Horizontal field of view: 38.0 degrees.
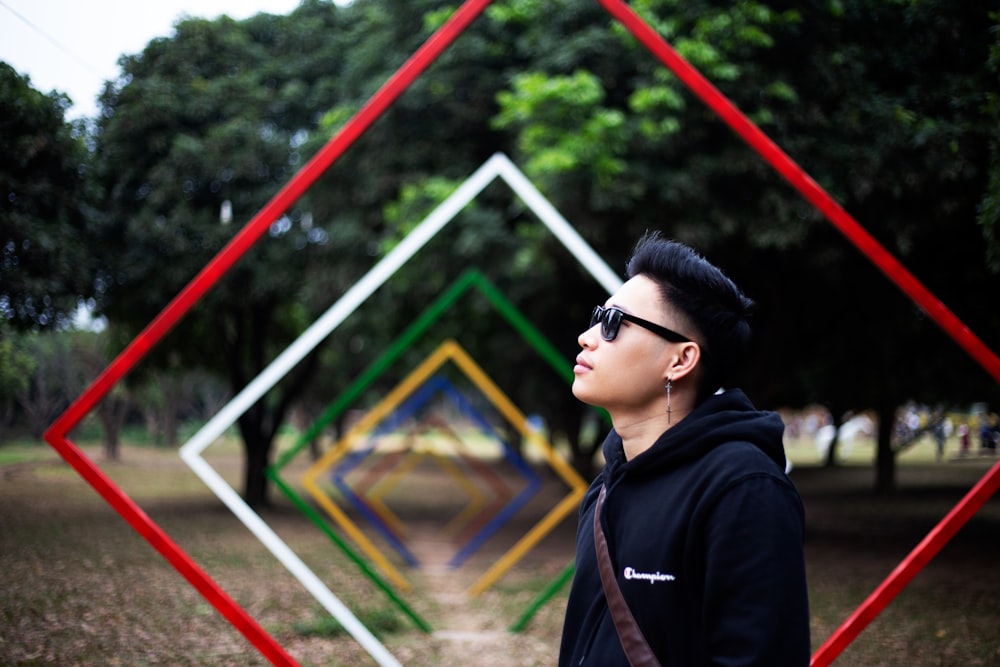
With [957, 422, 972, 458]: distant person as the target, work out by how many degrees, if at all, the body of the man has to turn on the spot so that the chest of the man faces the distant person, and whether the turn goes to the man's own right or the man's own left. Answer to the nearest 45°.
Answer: approximately 135° to the man's own right

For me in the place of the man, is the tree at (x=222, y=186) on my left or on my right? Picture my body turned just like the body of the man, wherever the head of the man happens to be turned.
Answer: on my right

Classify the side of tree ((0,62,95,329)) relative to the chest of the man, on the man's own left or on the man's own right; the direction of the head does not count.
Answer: on the man's own right

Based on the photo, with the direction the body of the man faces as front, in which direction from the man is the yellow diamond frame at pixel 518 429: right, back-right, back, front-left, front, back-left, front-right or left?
back-right

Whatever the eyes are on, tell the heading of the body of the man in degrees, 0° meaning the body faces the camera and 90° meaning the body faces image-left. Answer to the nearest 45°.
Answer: approximately 45°

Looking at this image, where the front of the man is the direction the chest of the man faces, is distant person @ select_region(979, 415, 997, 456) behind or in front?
behind
